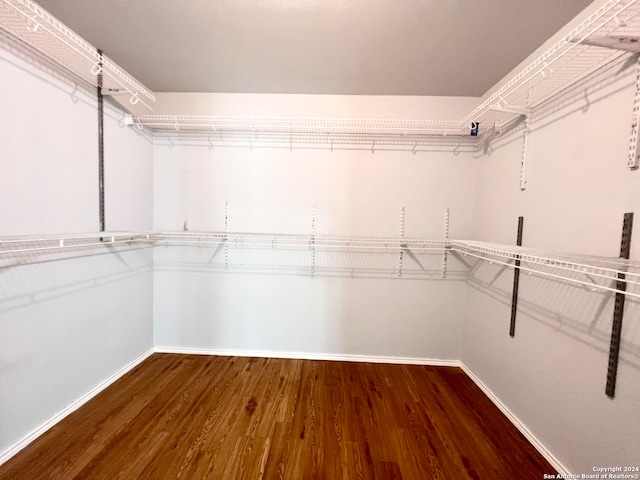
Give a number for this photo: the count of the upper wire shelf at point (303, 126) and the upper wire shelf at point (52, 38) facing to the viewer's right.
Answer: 1

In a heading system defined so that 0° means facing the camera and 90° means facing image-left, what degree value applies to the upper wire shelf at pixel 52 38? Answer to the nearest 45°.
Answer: approximately 270°

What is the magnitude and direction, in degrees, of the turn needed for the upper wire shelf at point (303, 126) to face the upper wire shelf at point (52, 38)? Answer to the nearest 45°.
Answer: approximately 45° to its right

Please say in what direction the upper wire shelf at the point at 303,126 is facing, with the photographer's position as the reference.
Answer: facing the viewer

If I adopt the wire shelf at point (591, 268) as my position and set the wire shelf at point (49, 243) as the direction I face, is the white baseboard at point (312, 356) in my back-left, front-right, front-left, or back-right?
front-right

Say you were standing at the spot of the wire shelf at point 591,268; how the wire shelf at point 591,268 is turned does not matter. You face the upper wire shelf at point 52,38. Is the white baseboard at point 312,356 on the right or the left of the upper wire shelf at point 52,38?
right

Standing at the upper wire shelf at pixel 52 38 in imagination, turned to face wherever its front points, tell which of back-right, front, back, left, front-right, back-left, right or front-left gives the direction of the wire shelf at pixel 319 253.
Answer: front

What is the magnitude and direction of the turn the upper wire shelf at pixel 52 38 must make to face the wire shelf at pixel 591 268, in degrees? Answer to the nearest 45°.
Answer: approximately 45° to its right
